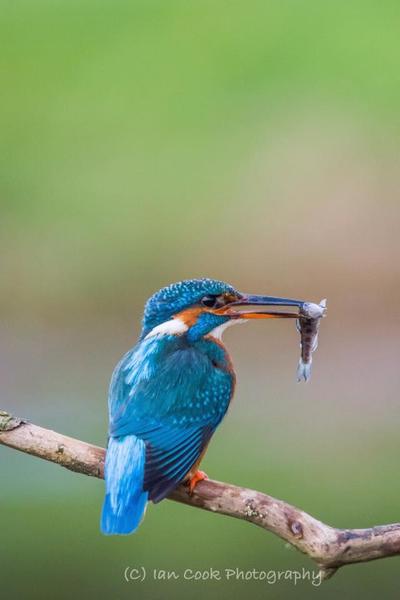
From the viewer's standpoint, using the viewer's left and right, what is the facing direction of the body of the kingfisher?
facing away from the viewer and to the right of the viewer
